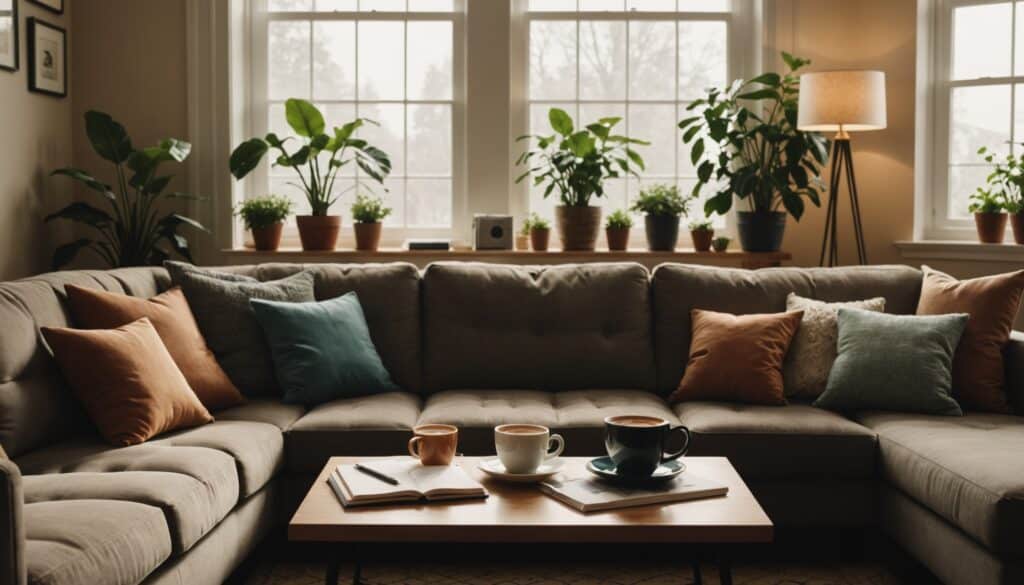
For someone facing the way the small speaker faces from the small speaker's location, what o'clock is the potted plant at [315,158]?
The potted plant is roughly at 3 o'clock from the small speaker.

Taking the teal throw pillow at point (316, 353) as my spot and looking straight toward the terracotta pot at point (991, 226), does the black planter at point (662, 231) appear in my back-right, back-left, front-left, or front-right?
front-left

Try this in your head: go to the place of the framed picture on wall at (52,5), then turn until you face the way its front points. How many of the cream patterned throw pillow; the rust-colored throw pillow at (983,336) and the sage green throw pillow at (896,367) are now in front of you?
3

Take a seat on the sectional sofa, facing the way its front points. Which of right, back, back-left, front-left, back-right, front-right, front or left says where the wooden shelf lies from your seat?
back

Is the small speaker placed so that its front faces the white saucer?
yes

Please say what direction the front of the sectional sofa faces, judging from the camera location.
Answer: facing the viewer

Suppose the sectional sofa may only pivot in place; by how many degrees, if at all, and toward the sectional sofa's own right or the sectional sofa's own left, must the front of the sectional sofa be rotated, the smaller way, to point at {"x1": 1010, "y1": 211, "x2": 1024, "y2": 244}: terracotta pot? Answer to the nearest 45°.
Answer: approximately 135° to the sectional sofa's own left

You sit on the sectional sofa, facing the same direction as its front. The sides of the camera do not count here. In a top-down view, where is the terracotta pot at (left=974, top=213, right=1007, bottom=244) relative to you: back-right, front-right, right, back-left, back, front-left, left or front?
back-left

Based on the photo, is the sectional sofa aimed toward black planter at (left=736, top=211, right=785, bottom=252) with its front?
no

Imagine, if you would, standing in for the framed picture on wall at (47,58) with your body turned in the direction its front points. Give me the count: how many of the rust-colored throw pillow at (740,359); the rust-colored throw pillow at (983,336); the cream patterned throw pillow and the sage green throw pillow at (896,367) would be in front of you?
4

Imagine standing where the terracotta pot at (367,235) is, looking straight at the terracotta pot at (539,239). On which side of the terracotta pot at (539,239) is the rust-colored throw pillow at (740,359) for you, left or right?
right

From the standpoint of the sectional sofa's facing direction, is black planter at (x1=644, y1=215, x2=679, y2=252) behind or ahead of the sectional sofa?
behind

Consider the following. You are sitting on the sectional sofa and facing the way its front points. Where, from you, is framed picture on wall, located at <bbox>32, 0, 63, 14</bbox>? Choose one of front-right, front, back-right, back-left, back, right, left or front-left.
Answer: back-right

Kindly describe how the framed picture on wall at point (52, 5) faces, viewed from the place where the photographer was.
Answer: facing the viewer and to the right of the viewer

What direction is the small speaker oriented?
toward the camera
